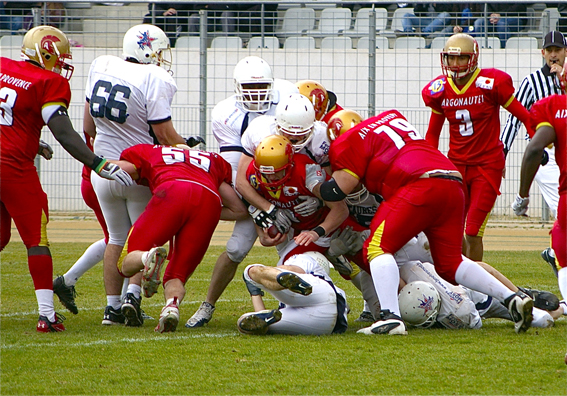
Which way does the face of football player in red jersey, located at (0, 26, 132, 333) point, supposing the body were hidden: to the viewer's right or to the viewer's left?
to the viewer's right

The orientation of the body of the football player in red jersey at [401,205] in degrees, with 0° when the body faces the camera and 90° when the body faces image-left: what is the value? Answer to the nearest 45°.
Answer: approximately 135°

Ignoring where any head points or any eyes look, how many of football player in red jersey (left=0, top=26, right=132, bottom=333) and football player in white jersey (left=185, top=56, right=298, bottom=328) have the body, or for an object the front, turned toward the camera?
1

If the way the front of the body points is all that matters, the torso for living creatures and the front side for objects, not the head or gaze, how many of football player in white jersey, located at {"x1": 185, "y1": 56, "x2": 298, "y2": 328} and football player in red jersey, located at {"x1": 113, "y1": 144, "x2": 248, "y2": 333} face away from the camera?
1

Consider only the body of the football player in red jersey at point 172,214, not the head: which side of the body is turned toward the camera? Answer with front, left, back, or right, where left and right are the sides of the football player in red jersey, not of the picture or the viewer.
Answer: back

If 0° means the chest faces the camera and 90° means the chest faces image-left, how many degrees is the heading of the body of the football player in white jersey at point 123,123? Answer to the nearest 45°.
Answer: approximately 225°

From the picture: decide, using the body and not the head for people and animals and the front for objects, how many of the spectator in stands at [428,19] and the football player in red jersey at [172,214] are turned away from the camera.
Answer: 1

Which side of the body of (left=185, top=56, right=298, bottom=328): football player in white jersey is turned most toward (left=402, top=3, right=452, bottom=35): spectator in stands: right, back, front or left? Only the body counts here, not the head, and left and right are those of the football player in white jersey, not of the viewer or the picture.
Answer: back
